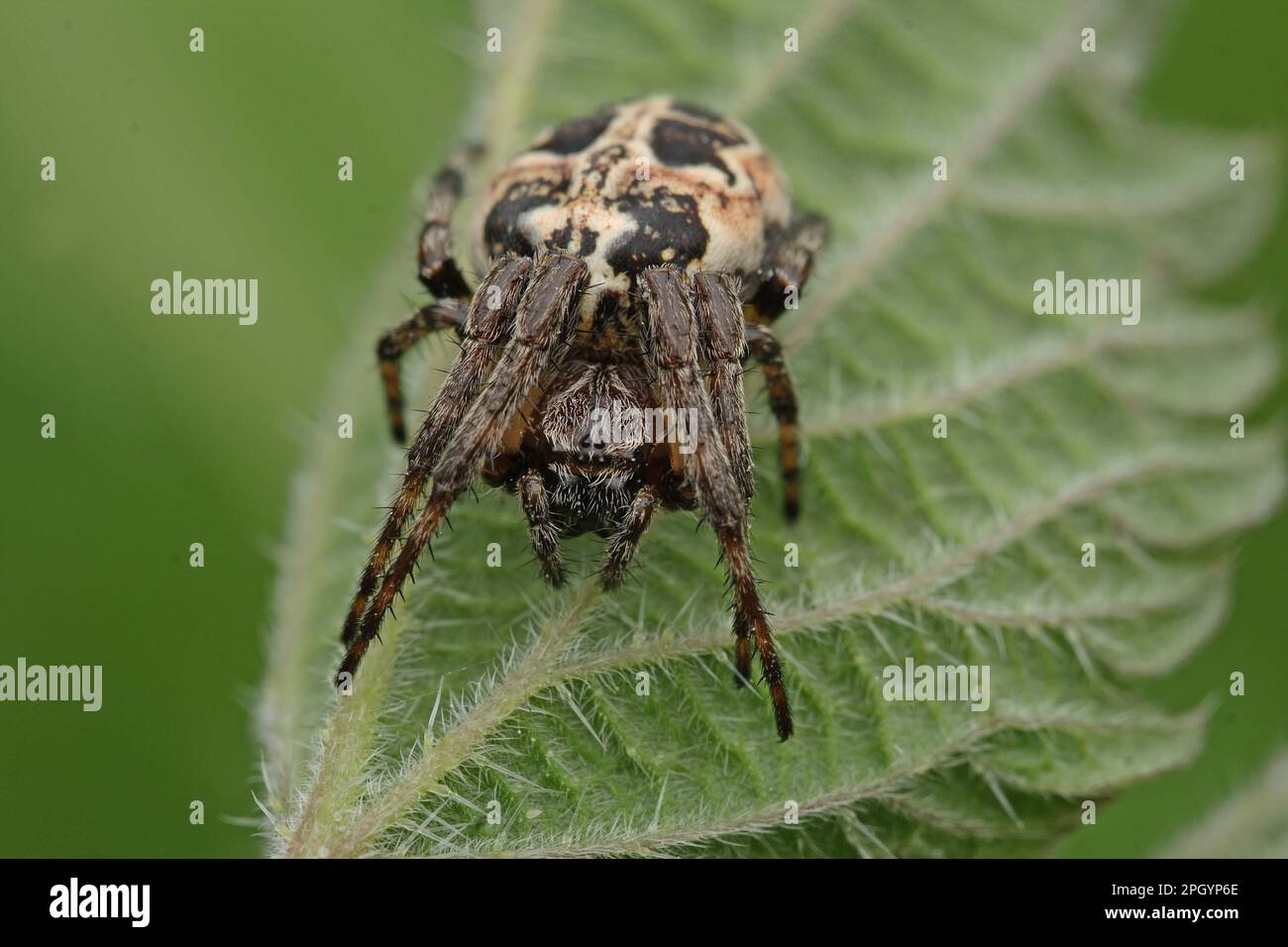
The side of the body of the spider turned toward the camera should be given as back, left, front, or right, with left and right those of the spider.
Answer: front
